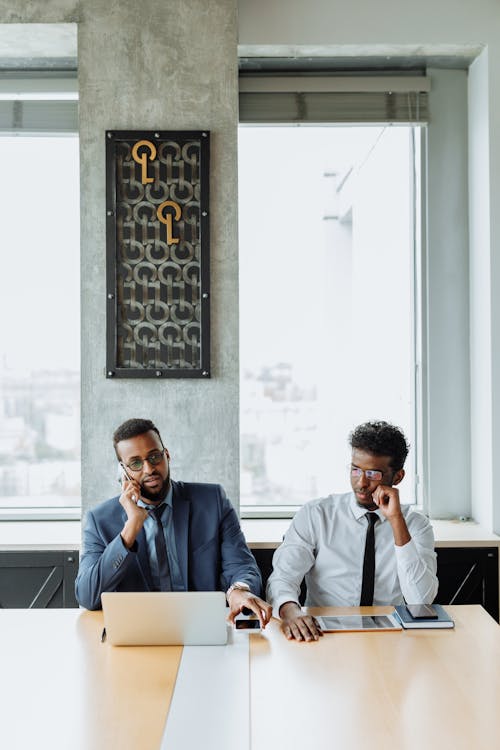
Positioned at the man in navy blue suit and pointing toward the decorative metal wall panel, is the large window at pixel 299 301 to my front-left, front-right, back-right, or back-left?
front-right

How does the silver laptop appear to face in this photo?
away from the camera

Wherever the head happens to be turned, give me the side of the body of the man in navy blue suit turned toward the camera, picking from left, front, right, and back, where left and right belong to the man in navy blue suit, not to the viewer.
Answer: front

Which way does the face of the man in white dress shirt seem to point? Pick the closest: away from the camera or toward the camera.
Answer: toward the camera

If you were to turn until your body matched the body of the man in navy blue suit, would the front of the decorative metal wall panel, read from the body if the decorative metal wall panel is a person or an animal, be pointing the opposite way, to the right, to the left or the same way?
the same way

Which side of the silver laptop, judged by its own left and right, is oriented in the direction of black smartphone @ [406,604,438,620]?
right

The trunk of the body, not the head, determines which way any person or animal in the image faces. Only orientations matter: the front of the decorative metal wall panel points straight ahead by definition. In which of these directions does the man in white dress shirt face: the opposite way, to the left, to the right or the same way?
the same way

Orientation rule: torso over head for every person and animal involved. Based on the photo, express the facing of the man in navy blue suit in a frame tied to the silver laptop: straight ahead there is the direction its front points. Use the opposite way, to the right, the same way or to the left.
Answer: the opposite way

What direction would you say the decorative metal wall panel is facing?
toward the camera

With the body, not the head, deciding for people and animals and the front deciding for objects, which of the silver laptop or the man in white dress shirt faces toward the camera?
the man in white dress shirt

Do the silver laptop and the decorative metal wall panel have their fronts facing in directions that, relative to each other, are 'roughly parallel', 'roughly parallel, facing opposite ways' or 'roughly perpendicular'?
roughly parallel, facing opposite ways

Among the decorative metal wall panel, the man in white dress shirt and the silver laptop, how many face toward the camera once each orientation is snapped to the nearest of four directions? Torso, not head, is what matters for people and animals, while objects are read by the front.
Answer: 2

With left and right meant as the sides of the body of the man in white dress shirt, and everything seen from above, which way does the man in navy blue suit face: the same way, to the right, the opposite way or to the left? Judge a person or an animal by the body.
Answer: the same way

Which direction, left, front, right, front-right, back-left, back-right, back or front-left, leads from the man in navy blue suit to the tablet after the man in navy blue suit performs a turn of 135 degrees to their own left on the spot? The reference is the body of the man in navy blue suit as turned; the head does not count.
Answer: right

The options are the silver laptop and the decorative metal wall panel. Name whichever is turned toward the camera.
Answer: the decorative metal wall panel
